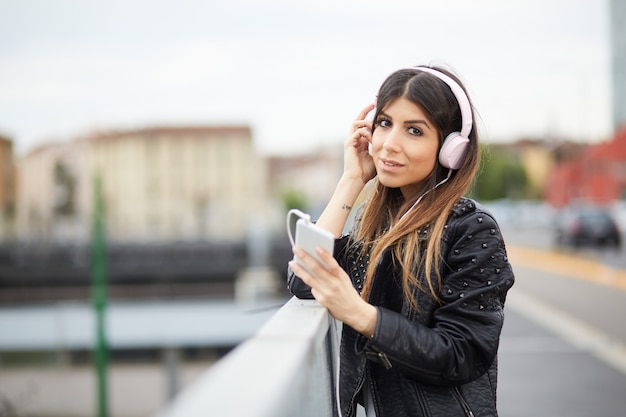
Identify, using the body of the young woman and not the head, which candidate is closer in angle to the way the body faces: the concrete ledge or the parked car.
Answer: the concrete ledge

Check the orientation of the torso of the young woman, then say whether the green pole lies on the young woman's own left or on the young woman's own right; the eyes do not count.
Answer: on the young woman's own right

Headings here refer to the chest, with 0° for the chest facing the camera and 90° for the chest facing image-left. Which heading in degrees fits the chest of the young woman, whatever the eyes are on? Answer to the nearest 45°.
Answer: approximately 45°

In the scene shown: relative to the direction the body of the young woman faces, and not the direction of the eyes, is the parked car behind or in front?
behind

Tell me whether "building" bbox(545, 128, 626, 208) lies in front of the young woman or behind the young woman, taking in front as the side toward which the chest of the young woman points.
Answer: behind

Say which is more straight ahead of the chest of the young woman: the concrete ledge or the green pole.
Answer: the concrete ledge

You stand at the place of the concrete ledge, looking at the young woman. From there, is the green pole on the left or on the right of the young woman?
left
